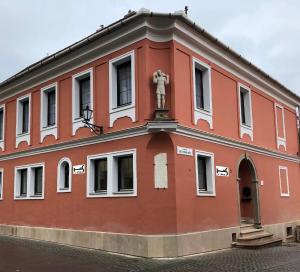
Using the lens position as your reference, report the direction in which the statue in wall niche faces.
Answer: facing the viewer

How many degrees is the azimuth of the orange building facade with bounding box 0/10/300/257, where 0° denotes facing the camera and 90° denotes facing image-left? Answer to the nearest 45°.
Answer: approximately 315°

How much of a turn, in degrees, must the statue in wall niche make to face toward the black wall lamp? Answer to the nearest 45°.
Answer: approximately 135° to its right
